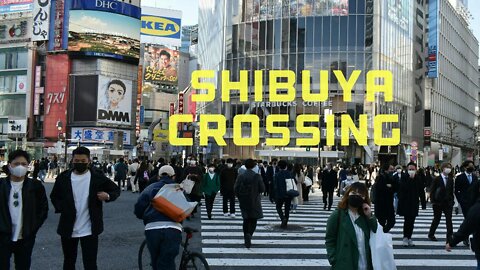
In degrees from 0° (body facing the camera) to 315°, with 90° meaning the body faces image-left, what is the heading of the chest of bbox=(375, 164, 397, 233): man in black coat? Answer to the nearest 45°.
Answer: approximately 315°

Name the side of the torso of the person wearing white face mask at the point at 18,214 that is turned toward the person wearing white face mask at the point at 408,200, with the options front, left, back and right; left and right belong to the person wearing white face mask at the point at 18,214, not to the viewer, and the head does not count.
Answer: left

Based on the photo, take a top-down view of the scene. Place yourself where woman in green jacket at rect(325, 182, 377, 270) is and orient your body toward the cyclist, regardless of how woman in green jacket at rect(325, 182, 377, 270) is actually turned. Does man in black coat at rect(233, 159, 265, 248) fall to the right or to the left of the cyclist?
right

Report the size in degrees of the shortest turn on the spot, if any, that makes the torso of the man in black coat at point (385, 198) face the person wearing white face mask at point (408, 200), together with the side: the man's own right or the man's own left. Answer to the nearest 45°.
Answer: approximately 45° to the man's own left
